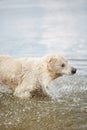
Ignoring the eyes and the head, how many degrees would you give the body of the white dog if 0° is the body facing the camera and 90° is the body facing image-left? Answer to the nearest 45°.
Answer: approximately 270°
